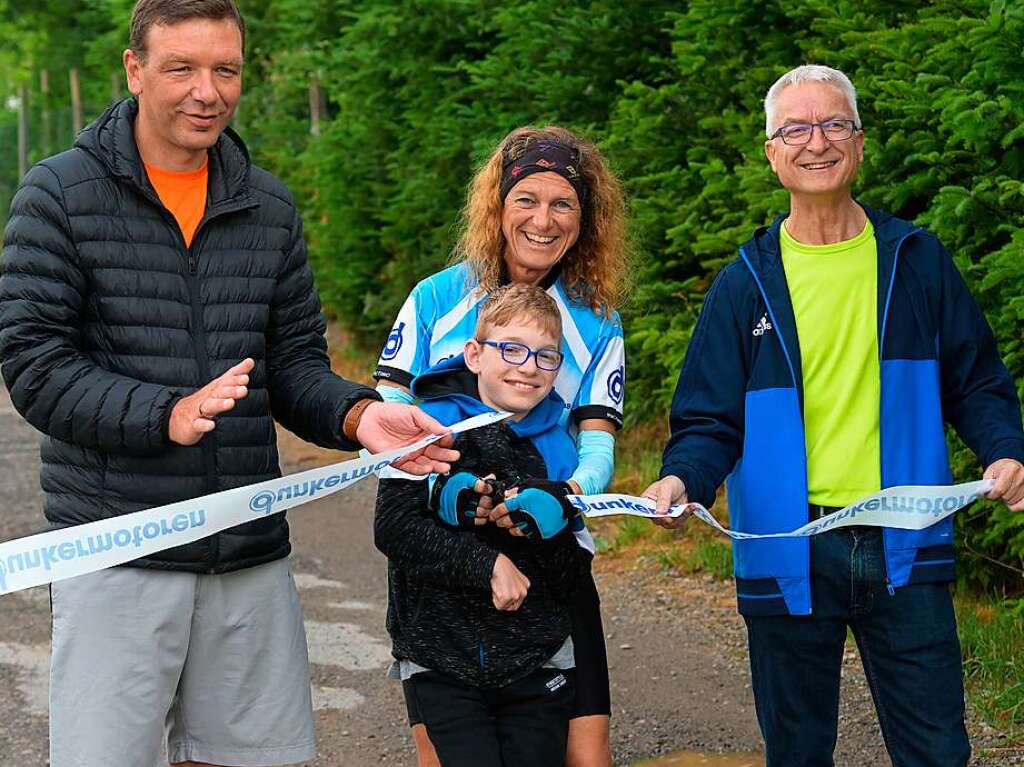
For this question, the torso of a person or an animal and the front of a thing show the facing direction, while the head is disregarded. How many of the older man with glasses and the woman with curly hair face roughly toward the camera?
2

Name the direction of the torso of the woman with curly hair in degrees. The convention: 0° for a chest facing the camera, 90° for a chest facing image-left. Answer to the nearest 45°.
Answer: approximately 0°

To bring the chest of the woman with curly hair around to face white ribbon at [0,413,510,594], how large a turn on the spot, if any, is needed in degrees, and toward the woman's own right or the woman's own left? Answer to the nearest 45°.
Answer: approximately 45° to the woman's own right

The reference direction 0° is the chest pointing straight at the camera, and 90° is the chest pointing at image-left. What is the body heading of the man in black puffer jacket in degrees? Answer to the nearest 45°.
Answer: approximately 315°

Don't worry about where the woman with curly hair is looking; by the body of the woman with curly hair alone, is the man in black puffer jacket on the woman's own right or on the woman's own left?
on the woman's own right
